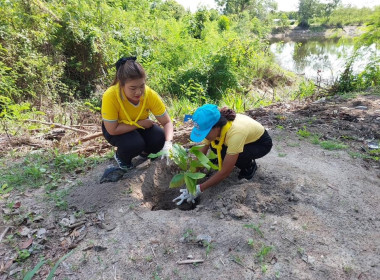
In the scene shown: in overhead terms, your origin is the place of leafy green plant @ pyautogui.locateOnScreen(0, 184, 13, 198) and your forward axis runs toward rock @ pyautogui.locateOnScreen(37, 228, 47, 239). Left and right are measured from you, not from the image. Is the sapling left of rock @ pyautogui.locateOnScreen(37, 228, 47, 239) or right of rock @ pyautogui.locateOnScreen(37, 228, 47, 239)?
left

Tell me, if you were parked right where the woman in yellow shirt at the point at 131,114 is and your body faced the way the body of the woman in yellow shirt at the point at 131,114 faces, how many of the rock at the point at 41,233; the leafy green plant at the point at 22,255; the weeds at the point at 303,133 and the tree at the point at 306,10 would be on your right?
2

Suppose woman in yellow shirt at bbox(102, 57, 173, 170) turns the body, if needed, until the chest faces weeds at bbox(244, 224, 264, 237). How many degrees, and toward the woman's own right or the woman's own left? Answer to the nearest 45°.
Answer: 0° — they already face it

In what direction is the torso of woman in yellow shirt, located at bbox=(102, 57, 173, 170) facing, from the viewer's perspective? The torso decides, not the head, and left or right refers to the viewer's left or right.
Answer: facing the viewer and to the right of the viewer

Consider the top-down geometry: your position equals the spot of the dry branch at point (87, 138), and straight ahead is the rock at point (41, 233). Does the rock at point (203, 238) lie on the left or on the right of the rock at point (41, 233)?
left

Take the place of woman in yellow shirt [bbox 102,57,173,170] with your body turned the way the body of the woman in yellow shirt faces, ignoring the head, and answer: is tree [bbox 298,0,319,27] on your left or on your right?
on your left

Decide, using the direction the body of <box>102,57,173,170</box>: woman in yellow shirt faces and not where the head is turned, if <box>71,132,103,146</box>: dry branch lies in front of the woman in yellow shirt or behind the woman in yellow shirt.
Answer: behind

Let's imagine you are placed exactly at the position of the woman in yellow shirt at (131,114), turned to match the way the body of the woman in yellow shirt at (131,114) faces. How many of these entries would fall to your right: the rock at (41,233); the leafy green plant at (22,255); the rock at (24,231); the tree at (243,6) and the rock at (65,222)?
4

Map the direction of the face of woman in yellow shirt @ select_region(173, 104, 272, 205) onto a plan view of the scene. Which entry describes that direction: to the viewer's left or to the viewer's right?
to the viewer's left

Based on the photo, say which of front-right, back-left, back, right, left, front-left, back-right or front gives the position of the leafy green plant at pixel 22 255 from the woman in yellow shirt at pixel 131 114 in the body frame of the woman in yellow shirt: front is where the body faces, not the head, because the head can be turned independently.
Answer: right

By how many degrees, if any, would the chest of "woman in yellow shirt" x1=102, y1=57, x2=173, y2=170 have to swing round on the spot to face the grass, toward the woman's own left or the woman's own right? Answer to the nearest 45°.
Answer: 0° — they already face it

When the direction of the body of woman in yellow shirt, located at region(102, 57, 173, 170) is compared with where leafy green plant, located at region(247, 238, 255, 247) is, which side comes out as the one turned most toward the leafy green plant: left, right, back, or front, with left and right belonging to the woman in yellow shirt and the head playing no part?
front

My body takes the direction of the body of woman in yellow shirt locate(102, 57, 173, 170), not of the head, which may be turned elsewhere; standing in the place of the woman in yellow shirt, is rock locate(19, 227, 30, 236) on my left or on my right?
on my right
